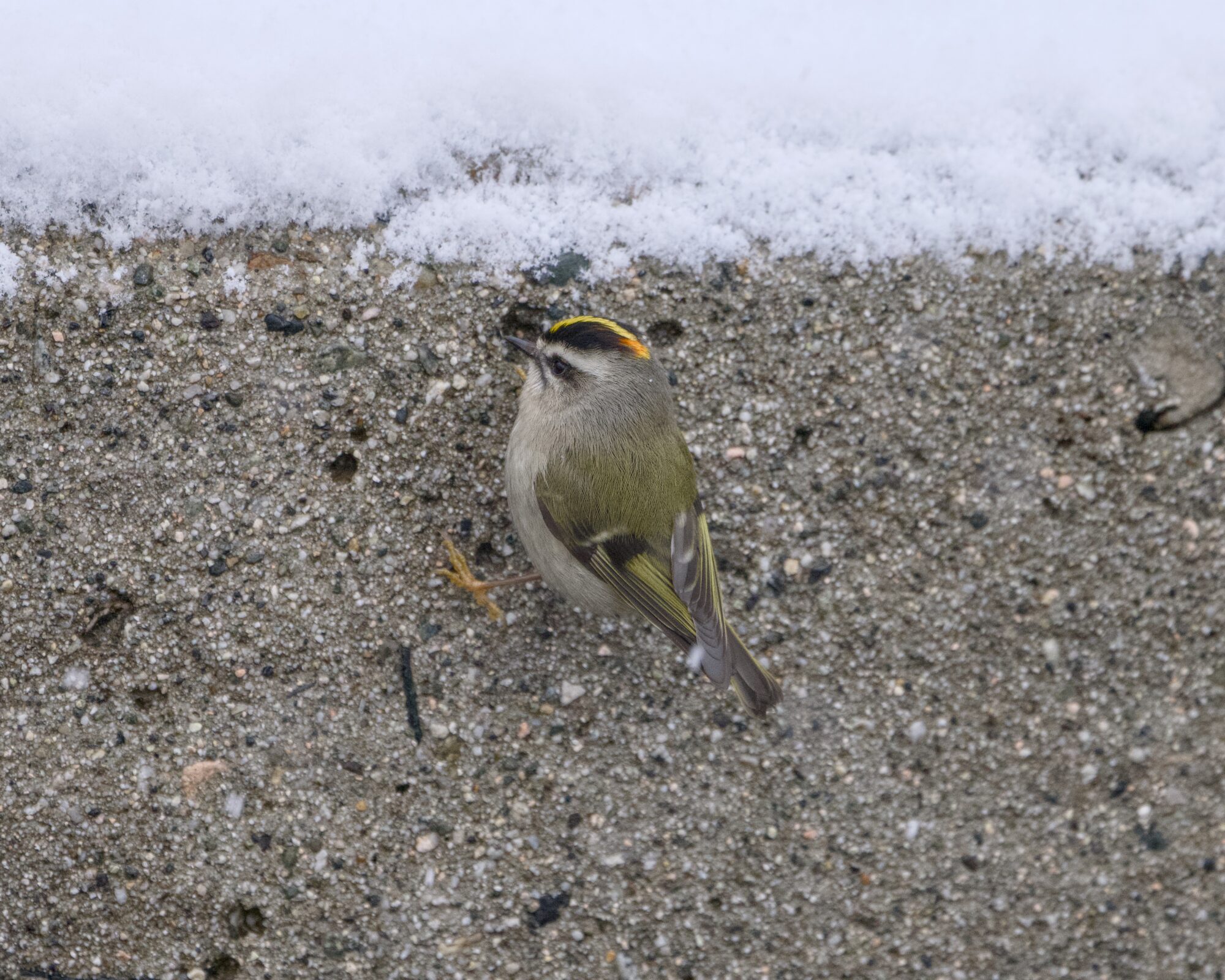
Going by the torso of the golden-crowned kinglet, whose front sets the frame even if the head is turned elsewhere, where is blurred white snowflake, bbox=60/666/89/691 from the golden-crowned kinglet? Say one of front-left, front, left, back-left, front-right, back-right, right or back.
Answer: front-left

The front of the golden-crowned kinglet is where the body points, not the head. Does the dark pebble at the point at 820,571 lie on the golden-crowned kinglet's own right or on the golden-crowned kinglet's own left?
on the golden-crowned kinglet's own right

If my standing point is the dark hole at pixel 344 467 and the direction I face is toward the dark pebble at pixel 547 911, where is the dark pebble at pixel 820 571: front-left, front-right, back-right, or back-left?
front-left

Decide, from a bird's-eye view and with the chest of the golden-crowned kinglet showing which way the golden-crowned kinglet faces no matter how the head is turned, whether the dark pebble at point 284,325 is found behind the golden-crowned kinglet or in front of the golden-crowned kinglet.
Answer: in front

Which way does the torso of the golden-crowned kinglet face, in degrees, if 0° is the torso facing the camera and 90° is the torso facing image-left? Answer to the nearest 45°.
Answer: approximately 135°

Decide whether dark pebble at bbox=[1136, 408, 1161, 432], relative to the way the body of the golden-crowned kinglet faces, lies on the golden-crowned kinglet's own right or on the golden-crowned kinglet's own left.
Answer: on the golden-crowned kinglet's own right

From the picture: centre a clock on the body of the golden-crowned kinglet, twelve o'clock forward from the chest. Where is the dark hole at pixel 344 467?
The dark hole is roughly at 11 o'clock from the golden-crowned kinglet.

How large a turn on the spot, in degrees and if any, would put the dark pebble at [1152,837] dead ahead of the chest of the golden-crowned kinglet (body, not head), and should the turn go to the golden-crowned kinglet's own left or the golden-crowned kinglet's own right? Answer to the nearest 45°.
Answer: approximately 135° to the golden-crowned kinglet's own right
